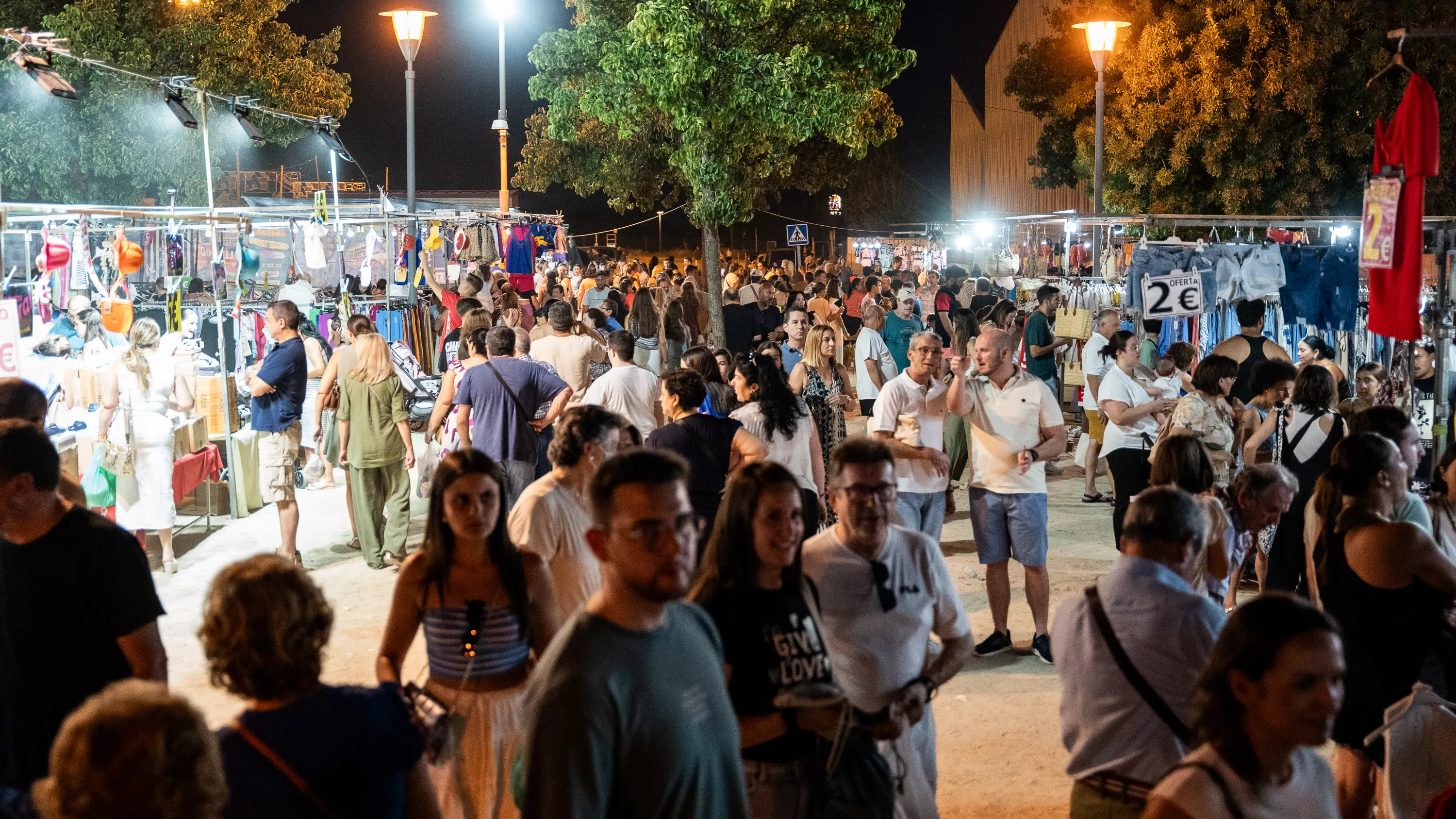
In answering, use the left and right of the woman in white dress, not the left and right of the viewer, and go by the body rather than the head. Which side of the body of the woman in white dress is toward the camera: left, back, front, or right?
back

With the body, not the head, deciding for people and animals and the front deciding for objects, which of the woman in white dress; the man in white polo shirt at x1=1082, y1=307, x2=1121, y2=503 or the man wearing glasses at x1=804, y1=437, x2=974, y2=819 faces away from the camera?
the woman in white dress

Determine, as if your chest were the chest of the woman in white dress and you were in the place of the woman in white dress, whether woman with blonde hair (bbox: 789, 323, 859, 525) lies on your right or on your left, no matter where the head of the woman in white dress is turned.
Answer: on your right

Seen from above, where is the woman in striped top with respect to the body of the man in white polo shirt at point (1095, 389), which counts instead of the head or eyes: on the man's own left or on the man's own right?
on the man's own right

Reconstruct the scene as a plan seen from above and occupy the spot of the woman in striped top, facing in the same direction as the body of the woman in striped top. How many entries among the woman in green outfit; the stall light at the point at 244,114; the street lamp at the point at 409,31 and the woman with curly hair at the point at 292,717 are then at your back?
3

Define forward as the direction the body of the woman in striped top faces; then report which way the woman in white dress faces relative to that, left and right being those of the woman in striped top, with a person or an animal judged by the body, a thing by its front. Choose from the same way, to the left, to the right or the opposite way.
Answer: the opposite way

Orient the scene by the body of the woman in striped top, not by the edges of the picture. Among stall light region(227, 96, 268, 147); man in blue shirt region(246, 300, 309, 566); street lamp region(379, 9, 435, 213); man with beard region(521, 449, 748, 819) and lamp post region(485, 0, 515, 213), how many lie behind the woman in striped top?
4

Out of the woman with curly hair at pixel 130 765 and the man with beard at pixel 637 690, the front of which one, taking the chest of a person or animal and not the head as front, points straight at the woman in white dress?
the woman with curly hair

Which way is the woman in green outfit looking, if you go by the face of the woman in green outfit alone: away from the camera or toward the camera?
away from the camera

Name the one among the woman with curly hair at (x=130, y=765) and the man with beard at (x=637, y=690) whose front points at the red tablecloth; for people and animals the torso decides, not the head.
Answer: the woman with curly hair

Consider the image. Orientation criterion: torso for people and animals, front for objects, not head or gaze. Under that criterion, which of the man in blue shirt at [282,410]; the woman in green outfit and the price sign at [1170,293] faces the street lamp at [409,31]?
the woman in green outfit

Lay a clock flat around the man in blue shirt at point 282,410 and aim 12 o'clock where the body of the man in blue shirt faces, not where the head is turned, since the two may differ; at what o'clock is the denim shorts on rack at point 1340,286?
The denim shorts on rack is roughly at 6 o'clock from the man in blue shirt.

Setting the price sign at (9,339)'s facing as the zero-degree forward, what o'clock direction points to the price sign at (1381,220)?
the price sign at (1381,220) is roughly at 10 o'clock from the price sign at (9,339).

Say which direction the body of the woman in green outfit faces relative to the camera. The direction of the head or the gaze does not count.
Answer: away from the camera

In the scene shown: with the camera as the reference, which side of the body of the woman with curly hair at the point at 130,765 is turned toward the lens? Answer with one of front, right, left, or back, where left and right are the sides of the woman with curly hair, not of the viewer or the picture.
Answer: back

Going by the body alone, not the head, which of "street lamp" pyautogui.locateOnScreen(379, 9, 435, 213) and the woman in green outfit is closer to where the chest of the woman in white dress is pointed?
the street lamp

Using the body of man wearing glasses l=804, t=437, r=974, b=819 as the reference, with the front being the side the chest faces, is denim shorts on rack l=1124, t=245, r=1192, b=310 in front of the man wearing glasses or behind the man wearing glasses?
behind
